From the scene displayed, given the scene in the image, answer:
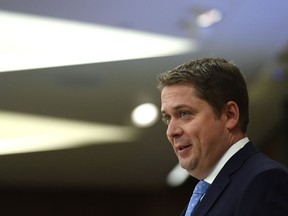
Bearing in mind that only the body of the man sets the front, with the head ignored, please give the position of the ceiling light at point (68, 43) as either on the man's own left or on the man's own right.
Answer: on the man's own right

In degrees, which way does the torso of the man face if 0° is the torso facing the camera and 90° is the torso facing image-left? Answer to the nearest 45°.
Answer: approximately 45°

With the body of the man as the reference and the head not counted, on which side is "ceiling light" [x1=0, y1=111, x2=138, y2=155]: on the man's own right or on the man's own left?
on the man's own right

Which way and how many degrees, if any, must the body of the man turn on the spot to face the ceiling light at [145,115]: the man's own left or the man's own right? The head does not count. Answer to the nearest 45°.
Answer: approximately 135° to the man's own right
